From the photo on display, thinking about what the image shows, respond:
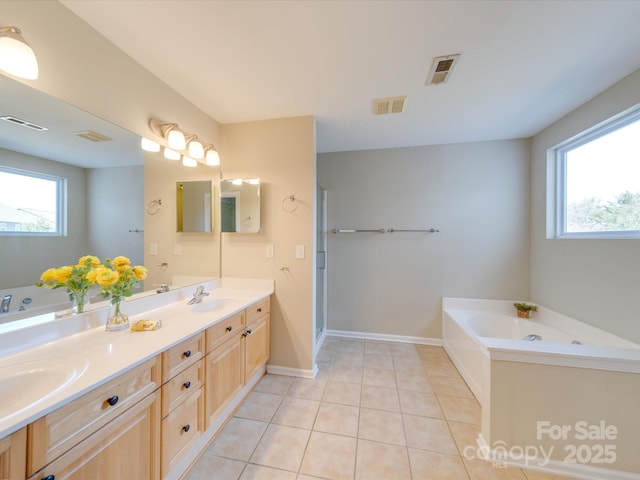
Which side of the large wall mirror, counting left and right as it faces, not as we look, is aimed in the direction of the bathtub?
front

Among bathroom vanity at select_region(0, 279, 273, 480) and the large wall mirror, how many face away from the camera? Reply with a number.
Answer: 0

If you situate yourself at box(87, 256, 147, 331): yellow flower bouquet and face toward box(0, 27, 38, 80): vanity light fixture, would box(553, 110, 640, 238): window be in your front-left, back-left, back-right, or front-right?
back-left

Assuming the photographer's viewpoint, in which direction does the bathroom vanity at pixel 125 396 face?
facing the viewer and to the right of the viewer

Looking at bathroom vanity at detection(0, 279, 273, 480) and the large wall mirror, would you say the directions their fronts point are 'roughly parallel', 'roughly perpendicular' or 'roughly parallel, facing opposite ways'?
roughly parallel
